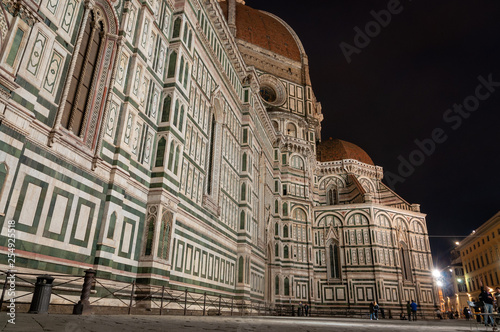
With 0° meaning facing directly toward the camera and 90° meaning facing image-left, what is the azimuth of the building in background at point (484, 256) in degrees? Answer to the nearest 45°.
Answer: approximately 45°

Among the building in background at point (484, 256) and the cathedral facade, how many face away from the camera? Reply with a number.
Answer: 0

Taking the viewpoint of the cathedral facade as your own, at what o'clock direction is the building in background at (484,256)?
The building in background is roughly at 9 o'clock from the cathedral facade.

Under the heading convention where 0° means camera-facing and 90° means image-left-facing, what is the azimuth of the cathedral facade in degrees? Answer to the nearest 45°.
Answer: approximately 315°

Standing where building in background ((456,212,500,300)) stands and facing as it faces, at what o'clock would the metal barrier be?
The metal barrier is roughly at 11 o'clock from the building in background.
